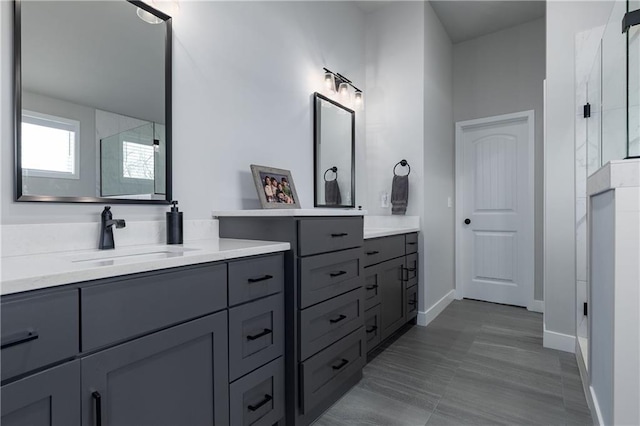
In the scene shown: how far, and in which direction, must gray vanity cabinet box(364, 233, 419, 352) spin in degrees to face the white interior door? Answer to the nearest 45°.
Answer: approximately 90° to its left

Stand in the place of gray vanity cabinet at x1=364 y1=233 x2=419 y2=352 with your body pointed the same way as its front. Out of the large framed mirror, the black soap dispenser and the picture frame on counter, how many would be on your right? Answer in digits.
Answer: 3

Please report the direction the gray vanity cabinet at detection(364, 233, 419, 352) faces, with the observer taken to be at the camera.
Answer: facing the viewer and to the right of the viewer

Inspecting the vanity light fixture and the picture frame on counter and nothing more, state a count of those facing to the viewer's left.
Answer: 0

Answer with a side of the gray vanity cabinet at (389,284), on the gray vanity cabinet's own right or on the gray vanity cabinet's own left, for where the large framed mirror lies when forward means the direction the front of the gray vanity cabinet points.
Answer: on the gray vanity cabinet's own right

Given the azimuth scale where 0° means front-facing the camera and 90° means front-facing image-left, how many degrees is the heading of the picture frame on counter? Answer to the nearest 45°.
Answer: approximately 315°

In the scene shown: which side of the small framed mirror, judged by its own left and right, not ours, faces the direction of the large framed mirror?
right

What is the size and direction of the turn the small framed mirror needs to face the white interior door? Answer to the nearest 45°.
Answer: approximately 90° to its left
